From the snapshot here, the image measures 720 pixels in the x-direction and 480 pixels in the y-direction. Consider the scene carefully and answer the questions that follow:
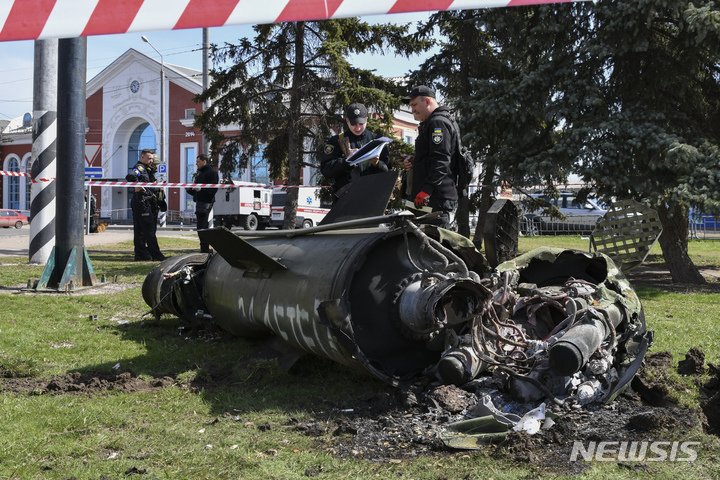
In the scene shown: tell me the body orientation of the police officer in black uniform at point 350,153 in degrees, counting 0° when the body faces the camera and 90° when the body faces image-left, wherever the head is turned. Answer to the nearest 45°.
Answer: approximately 315°

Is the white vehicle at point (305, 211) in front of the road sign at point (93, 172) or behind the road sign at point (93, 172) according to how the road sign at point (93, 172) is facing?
behind

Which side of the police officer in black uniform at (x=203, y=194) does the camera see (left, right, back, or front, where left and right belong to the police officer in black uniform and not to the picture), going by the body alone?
left

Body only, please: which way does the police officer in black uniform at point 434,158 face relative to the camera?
to the viewer's left

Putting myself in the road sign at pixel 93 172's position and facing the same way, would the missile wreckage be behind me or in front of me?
in front

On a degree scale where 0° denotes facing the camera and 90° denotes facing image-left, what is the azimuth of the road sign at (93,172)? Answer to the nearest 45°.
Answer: approximately 0°
